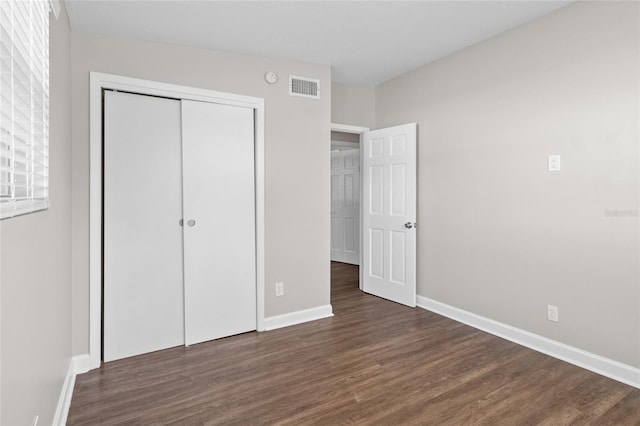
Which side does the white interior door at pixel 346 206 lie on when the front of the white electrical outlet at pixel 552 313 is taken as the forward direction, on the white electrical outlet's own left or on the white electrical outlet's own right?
on the white electrical outlet's own right

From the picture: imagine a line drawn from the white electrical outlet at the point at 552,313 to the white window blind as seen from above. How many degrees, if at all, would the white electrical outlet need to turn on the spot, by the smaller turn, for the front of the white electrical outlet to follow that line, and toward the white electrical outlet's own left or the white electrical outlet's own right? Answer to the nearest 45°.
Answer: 0° — it already faces it

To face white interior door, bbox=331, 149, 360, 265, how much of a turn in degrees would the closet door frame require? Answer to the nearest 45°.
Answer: approximately 90° to its left

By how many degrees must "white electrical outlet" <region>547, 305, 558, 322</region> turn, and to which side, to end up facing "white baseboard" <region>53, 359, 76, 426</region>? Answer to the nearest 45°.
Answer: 0° — it already faces it

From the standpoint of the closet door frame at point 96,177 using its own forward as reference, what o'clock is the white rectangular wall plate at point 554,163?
The white rectangular wall plate is roughly at 11 o'clock from the closet door frame.

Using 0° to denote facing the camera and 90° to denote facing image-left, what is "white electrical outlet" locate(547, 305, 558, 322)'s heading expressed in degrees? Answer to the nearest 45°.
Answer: approximately 45°

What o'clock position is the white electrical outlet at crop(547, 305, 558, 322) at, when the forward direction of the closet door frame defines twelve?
The white electrical outlet is roughly at 11 o'clock from the closet door frame.

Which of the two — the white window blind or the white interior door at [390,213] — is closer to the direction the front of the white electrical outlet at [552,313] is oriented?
the white window blind

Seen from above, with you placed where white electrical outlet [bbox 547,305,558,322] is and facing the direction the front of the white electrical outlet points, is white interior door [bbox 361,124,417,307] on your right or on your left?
on your right

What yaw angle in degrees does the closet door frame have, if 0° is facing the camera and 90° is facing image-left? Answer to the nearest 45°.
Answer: approximately 315°
